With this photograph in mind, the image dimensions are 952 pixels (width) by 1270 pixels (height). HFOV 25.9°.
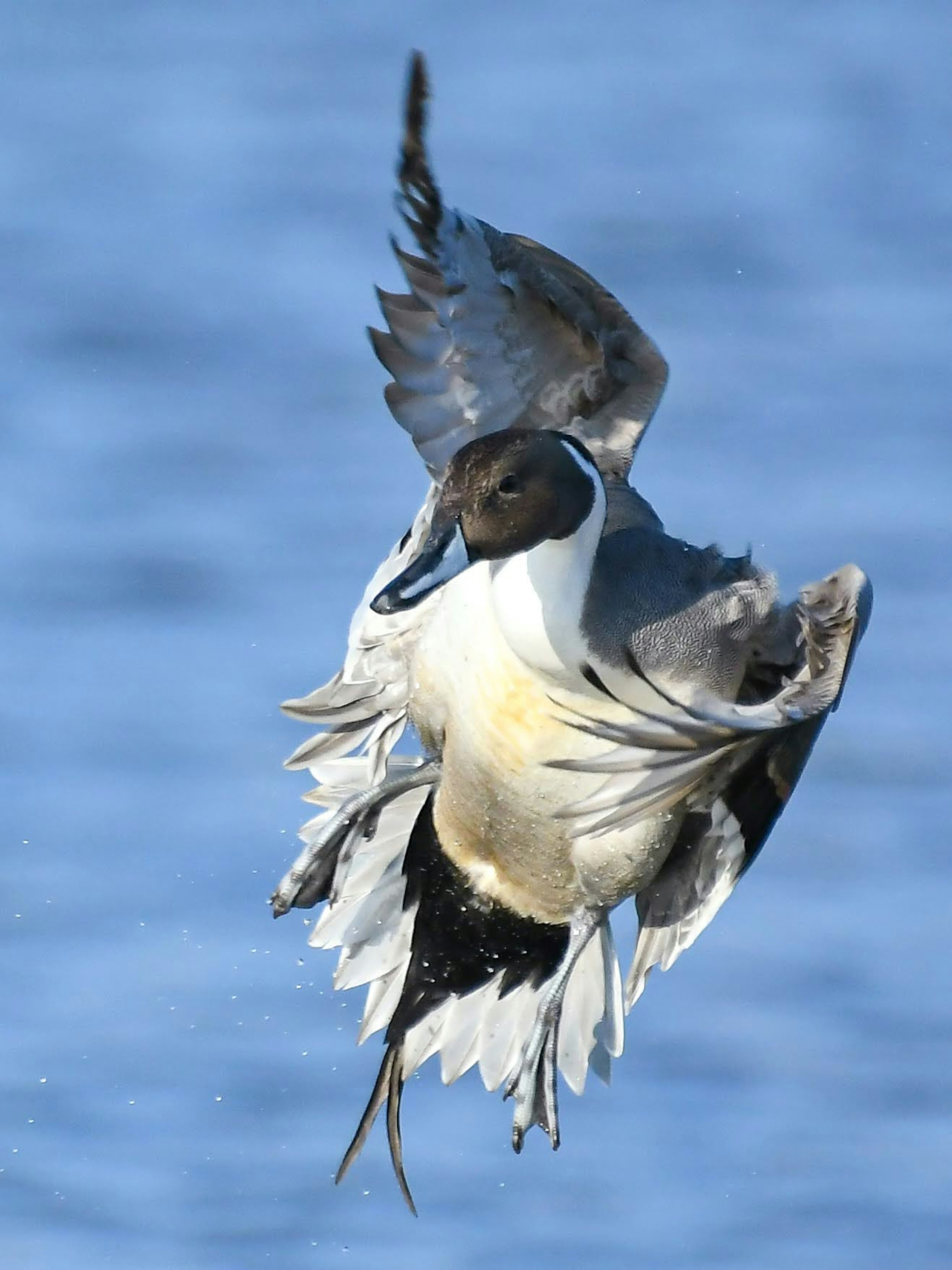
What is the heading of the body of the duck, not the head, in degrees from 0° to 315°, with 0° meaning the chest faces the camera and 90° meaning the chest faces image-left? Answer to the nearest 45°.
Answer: approximately 45°
